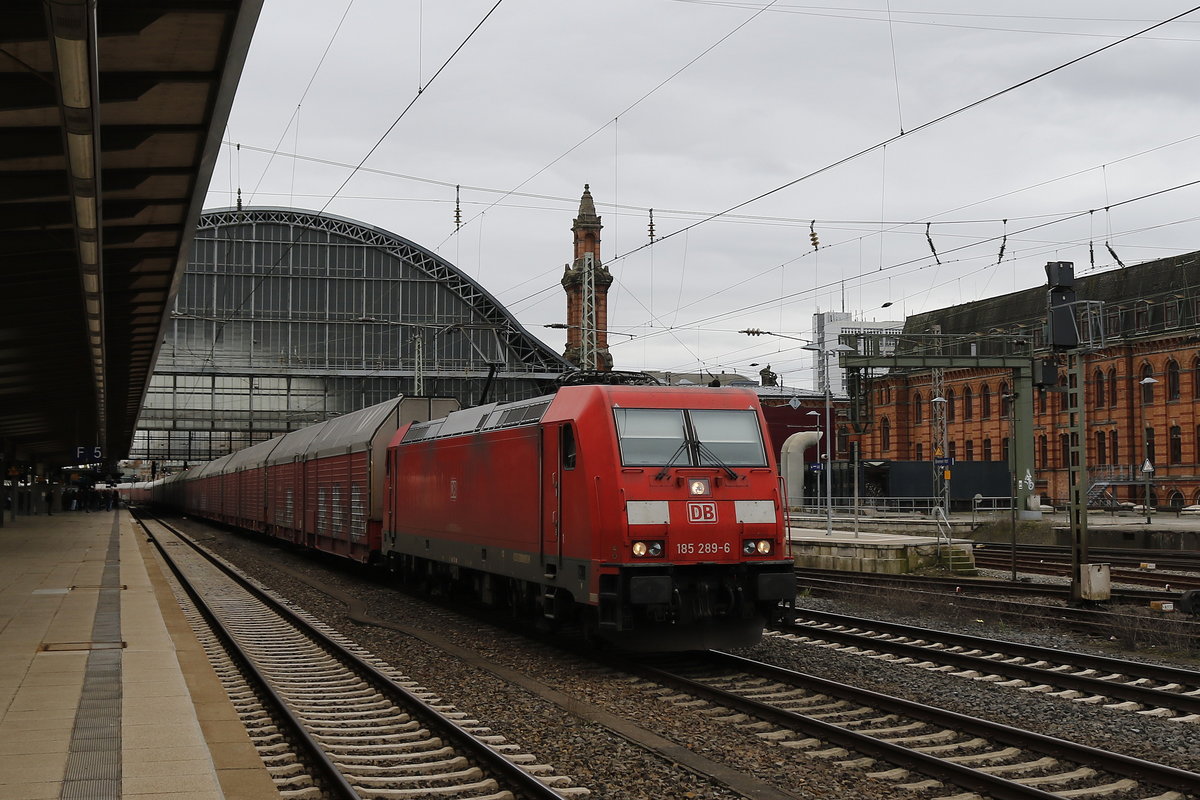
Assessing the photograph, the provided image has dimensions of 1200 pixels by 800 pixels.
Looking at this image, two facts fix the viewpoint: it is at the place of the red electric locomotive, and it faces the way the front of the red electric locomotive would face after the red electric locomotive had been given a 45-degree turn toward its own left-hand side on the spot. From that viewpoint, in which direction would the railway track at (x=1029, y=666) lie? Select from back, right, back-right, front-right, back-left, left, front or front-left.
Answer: front

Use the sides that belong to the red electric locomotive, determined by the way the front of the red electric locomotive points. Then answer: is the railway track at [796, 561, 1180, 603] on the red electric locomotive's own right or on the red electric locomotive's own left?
on the red electric locomotive's own left

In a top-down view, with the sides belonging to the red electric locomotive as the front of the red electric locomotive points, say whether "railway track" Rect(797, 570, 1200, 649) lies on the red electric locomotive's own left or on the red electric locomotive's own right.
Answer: on the red electric locomotive's own left

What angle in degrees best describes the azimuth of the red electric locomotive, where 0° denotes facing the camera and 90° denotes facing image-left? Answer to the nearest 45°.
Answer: approximately 315°

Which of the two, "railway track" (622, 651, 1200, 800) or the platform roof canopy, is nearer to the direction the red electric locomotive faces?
the railway track

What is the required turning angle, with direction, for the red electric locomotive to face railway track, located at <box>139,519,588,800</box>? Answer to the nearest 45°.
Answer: approximately 90° to its right

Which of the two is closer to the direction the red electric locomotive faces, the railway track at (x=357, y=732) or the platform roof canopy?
the railway track
